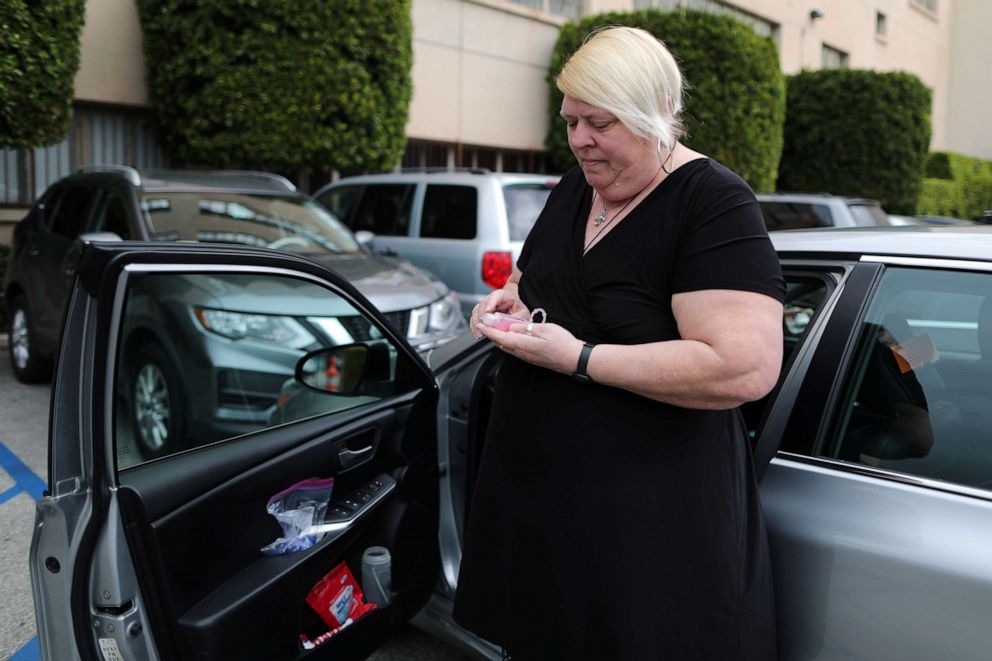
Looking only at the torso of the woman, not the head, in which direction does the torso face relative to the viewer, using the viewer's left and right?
facing the viewer and to the left of the viewer

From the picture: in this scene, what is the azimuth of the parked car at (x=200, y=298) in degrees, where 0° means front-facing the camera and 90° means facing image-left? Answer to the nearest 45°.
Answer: approximately 315°

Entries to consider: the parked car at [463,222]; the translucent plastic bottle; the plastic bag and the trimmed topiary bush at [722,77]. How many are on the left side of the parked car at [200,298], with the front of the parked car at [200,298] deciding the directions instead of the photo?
2

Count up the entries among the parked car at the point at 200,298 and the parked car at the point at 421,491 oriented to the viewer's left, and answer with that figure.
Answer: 1

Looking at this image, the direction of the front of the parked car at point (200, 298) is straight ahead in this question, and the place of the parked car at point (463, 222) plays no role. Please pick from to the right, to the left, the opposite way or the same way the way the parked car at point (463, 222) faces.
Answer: the opposite way

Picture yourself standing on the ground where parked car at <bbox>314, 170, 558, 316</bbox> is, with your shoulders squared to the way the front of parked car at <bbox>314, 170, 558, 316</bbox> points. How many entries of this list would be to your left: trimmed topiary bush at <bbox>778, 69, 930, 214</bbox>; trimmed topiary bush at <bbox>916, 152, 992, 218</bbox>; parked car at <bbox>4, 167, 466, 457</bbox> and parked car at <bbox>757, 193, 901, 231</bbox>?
1

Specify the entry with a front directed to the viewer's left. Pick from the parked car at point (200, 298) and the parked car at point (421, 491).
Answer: the parked car at point (421, 491)

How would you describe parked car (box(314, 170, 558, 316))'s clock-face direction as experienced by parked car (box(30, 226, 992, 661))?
parked car (box(314, 170, 558, 316)) is roughly at 3 o'clock from parked car (box(30, 226, 992, 661)).

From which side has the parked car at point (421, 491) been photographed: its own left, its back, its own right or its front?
left

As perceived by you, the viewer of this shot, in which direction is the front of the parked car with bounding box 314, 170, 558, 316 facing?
facing away from the viewer and to the left of the viewer

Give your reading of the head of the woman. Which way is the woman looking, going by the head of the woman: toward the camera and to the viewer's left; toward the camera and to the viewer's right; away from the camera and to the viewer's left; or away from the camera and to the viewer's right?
toward the camera and to the viewer's left

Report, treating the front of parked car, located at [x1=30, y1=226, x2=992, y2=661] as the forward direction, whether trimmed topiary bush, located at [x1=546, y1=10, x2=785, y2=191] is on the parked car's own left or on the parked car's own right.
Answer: on the parked car's own right
